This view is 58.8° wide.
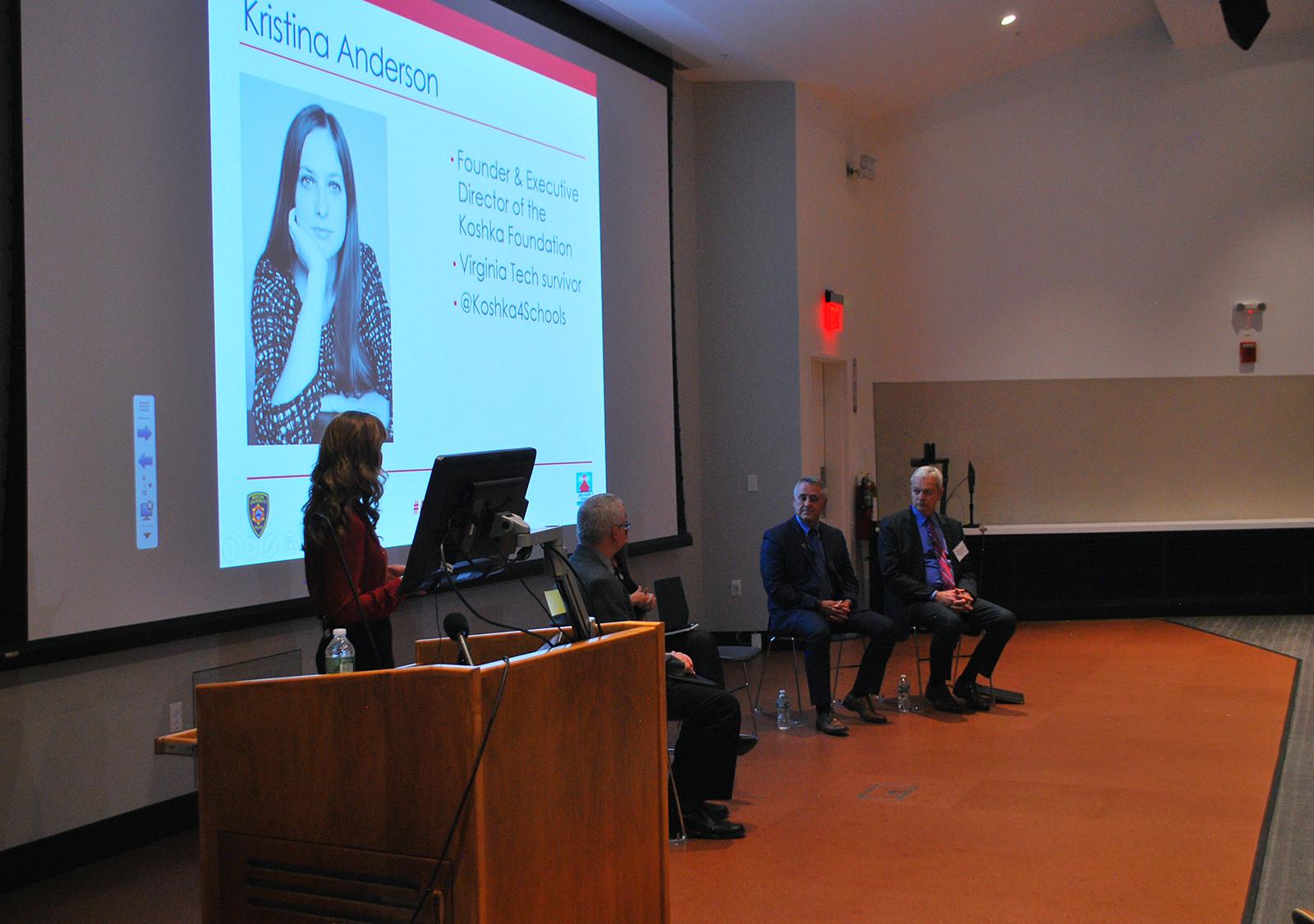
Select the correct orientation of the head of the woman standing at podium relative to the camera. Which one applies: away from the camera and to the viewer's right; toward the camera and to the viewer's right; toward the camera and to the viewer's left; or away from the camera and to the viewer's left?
away from the camera and to the viewer's right

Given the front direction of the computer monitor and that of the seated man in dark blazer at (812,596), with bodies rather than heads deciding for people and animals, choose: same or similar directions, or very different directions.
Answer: very different directions

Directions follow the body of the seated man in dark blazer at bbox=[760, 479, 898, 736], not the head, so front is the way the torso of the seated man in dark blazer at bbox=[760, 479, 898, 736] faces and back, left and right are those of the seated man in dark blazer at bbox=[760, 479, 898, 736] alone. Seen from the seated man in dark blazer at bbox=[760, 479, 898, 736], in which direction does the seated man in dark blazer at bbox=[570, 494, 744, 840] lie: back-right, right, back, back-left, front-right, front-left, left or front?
front-right

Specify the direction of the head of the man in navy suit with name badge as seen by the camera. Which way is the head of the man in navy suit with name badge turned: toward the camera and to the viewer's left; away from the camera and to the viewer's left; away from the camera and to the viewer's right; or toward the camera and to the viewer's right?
toward the camera and to the viewer's left

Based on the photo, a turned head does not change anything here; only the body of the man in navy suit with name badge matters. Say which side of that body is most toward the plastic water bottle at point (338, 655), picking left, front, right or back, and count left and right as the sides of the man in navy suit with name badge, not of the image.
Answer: right

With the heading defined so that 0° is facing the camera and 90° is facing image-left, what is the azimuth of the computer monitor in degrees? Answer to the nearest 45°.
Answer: approximately 135°

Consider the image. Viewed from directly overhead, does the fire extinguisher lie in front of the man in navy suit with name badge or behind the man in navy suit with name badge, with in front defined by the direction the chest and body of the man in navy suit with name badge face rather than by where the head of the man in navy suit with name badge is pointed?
behind

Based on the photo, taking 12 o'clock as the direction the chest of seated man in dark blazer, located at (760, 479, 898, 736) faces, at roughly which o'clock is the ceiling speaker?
The ceiling speaker is roughly at 9 o'clock from the seated man in dark blazer.

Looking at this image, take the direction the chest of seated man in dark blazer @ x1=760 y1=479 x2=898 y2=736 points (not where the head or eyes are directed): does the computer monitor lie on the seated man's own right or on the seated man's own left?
on the seated man's own right
